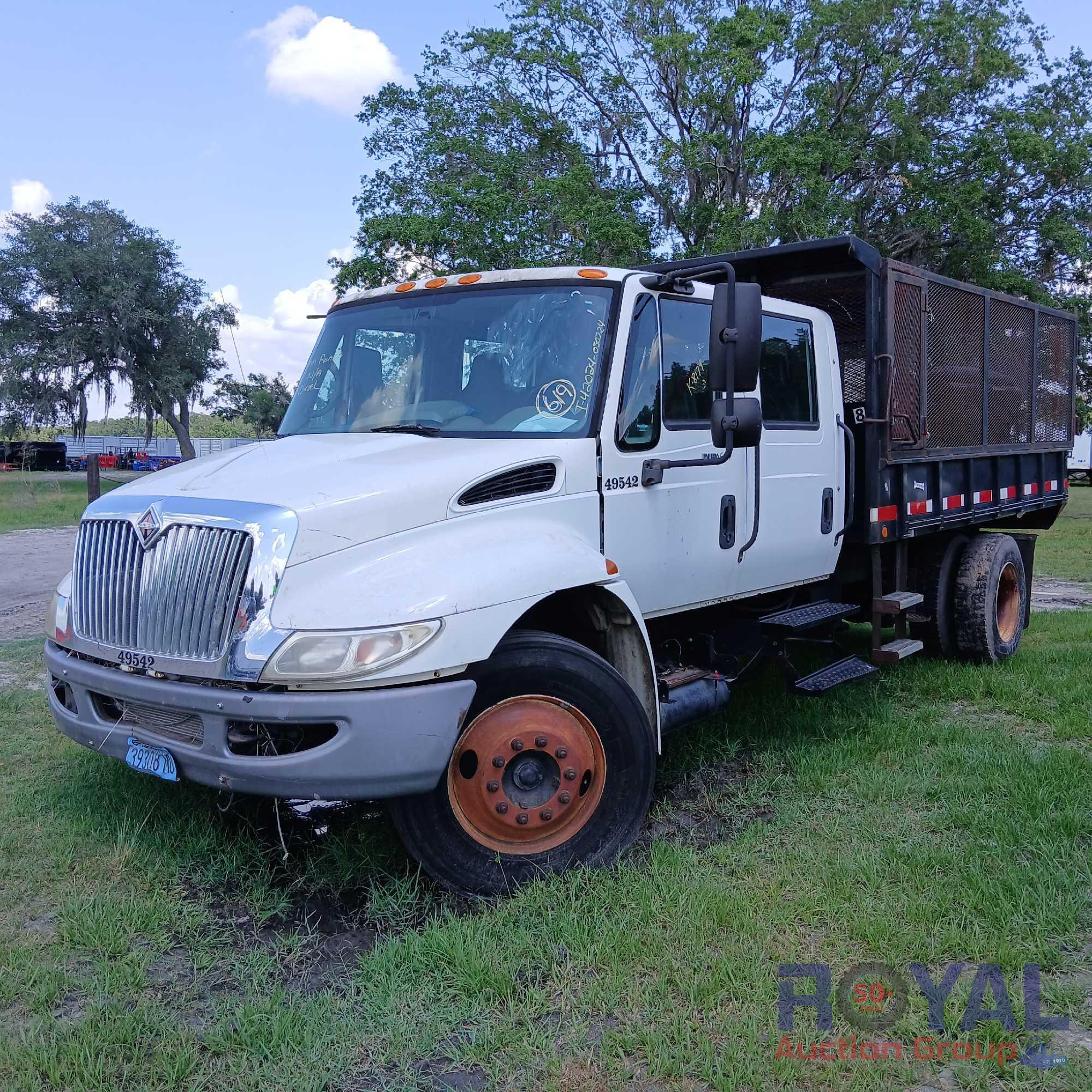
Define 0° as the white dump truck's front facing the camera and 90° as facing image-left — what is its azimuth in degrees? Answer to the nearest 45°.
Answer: approximately 45°
